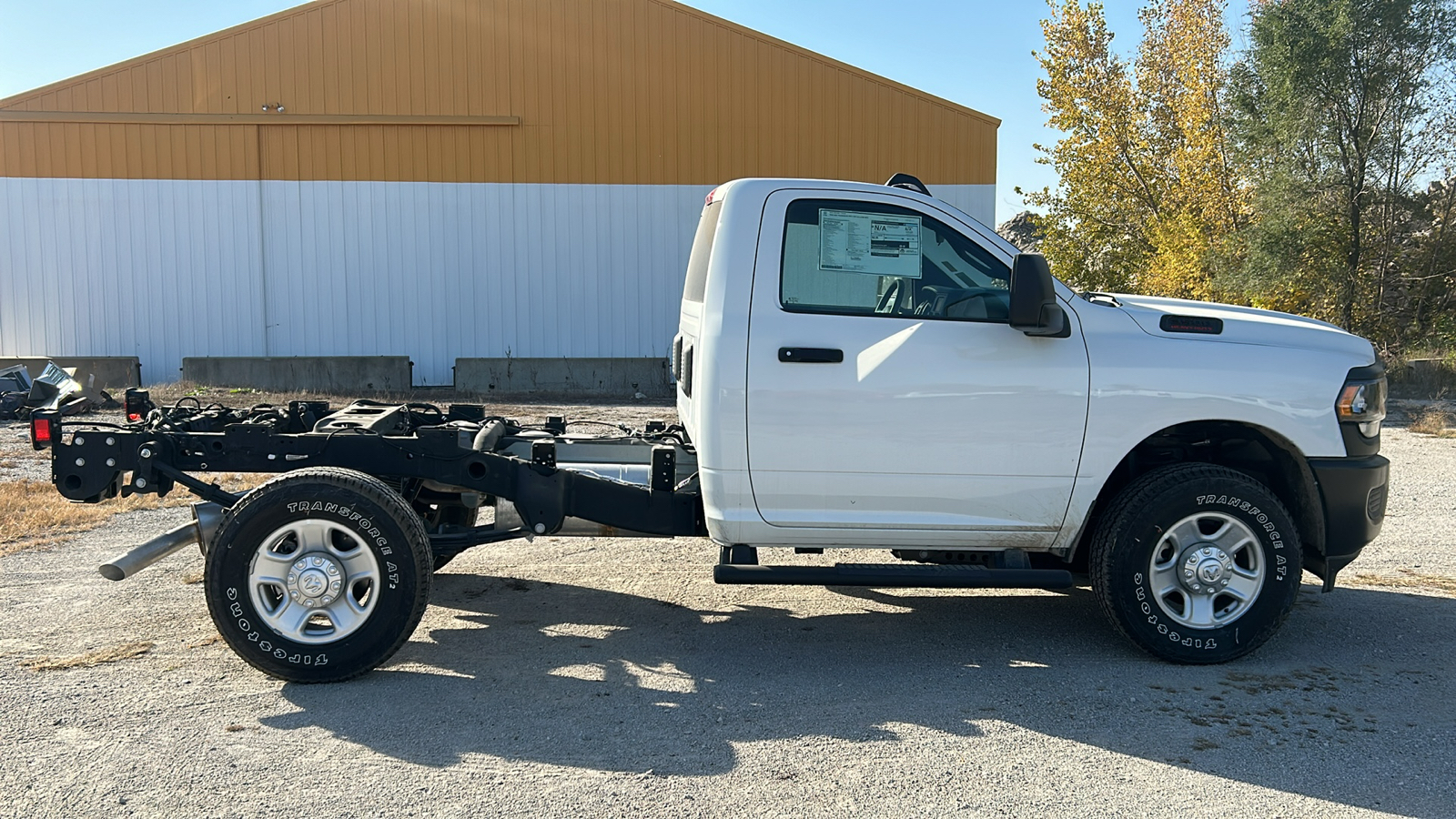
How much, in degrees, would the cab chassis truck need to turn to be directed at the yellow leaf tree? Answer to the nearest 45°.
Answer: approximately 45° to its left

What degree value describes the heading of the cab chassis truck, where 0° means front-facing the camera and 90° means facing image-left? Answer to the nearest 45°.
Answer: approximately 270°

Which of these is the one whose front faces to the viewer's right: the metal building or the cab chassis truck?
the cab chassis truck

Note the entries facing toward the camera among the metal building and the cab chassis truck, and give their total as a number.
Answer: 1

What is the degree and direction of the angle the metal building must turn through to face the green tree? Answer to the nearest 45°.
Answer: approximately 90° to its left

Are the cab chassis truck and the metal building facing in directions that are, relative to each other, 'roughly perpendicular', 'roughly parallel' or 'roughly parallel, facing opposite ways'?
roughly perpendicular

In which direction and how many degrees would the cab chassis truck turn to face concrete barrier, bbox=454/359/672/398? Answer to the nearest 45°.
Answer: approximately 90° to its left

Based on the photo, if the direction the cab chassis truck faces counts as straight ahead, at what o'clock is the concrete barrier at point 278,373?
The concrete barrier is roughly at 8 o'clock from the cab chassis truck.

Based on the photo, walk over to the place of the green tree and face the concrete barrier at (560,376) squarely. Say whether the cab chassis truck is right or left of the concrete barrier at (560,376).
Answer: left

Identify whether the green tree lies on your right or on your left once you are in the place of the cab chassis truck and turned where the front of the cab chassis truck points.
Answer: on your left
